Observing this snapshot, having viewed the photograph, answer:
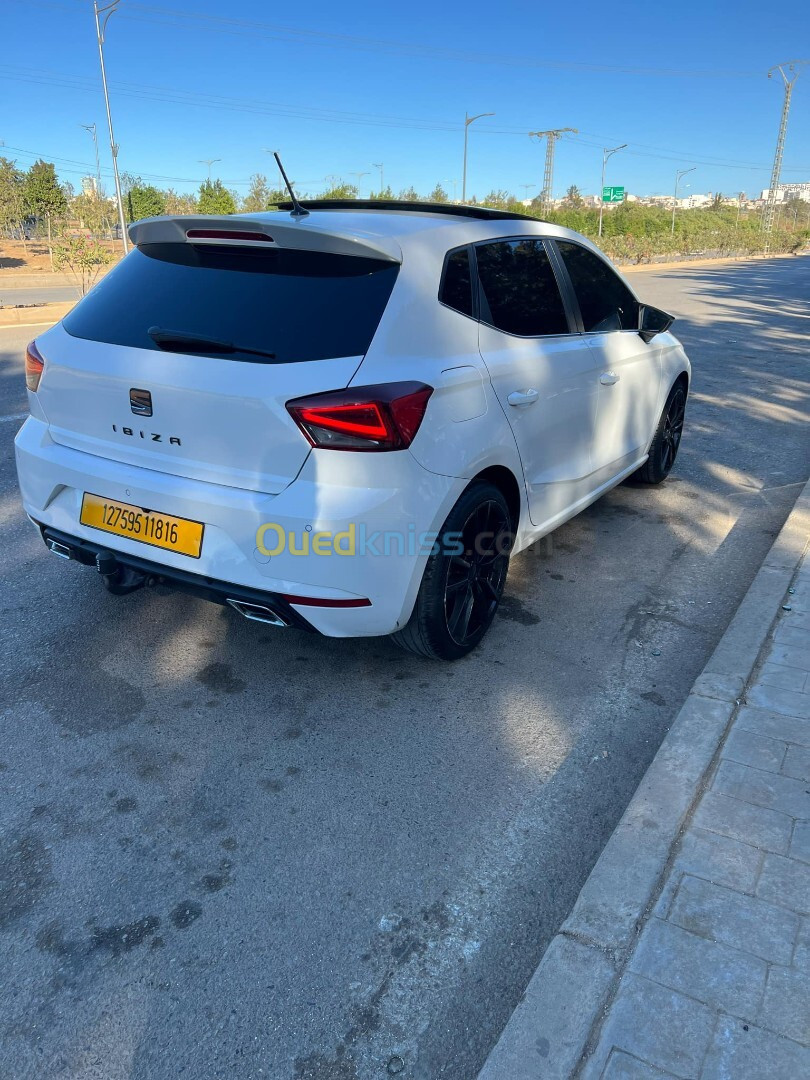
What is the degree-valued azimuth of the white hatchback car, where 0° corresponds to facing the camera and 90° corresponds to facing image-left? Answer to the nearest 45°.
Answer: approximately 225°

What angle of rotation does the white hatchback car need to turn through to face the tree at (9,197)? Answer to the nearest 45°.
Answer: approximately 45° to its left

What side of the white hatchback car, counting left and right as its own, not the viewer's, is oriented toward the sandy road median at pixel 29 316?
left

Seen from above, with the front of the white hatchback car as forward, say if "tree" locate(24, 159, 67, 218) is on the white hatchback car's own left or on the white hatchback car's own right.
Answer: on the white hatchback car's own left

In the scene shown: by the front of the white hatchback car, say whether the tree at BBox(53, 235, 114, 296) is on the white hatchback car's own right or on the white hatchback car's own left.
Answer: on the white hatchback car's own left
